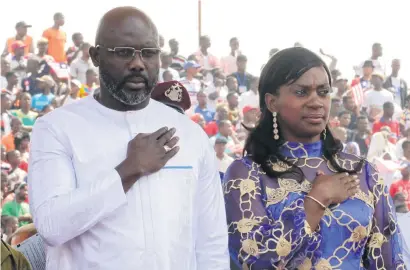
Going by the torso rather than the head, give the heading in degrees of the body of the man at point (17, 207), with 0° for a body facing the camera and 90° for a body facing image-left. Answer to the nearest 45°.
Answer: approximately 315°

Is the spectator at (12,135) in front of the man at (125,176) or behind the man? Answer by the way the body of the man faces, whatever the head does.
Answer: behind

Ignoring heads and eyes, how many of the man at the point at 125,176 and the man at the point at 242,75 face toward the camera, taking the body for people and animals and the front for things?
2

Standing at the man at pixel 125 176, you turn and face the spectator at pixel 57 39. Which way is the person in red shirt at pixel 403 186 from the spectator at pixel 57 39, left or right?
right

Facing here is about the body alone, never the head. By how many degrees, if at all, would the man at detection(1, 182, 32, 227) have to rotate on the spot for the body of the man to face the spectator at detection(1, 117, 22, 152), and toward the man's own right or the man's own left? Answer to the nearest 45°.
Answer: approximately 135° to the man's own left

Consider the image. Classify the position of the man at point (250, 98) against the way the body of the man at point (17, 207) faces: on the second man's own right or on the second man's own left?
on the second man's own left

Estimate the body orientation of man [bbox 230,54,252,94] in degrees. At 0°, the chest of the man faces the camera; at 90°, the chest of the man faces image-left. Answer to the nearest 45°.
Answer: approximately 0°

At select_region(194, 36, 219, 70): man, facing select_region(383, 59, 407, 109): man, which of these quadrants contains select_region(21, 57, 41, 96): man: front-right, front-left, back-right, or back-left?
back-right

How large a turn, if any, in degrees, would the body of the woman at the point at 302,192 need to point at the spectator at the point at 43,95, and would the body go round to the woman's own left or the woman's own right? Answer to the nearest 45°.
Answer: approximately 180°

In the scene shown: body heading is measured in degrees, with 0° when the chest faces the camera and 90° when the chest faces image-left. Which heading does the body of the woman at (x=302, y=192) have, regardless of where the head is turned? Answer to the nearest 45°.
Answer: approximately 315°
